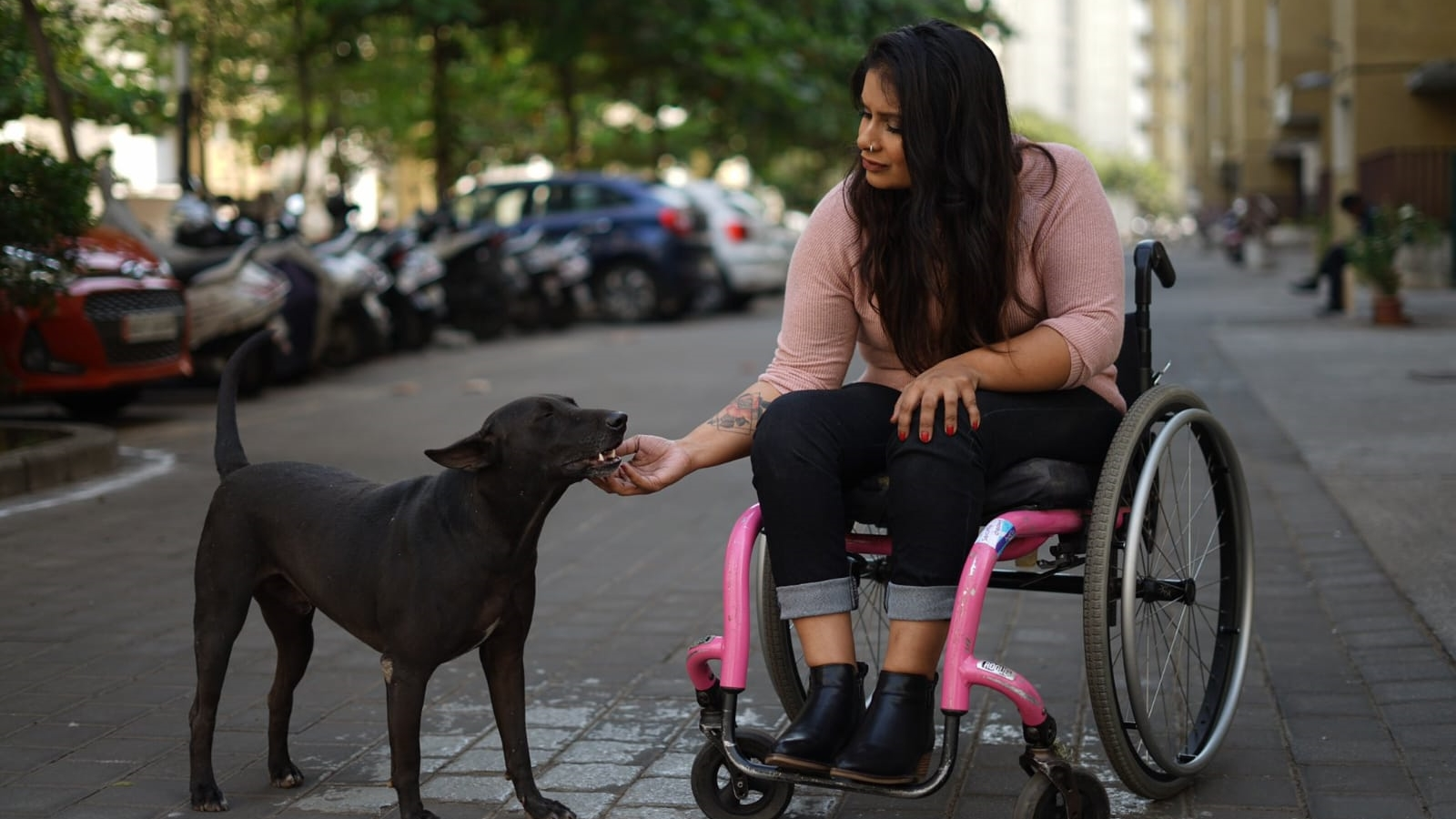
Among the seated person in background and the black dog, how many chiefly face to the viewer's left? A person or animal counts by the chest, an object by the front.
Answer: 1

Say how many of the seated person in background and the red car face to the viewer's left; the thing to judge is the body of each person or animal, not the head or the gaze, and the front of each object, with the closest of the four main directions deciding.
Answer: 1

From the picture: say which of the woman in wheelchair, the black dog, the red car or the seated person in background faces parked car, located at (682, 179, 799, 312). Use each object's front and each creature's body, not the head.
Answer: the seated person in background

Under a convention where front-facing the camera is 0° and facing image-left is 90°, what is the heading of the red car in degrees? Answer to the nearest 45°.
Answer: approximately 315°

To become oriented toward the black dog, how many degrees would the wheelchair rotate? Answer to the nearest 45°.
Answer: approximately 45° to its right

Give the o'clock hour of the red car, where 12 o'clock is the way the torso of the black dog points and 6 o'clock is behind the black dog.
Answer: The red car is roughly at 7 o'clock from the black dog.

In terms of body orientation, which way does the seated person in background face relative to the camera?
to the viewer's left

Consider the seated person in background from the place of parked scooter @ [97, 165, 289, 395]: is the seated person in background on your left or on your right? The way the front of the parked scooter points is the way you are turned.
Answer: on your right

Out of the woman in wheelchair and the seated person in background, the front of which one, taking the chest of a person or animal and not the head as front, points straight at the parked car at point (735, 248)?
the seated person in background

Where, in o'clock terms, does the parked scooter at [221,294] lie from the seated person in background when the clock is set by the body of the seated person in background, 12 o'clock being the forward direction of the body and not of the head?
The parked scooter is roughly at 10 o'clock from the seated person in background.

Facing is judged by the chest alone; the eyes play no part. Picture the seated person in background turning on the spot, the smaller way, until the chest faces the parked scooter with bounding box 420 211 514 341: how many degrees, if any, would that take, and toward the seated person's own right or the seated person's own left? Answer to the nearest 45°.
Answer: approximately 45° to the seated person's own left

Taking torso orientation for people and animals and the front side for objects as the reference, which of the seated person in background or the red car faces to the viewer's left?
the seated person in background
